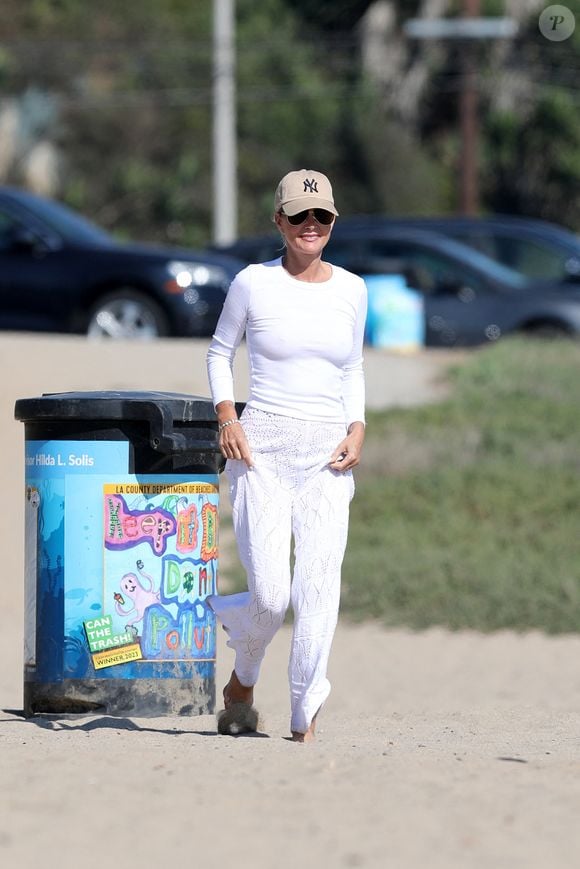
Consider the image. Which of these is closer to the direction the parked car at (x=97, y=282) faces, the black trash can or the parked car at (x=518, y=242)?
the parked car

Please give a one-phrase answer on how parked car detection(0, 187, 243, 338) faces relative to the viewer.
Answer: facing to the right of the viewer

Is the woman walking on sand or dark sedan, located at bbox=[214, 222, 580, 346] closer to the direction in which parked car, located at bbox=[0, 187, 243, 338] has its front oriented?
the dark sedan

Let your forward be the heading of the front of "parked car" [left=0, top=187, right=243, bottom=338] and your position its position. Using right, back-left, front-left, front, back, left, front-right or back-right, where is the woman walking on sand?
right
